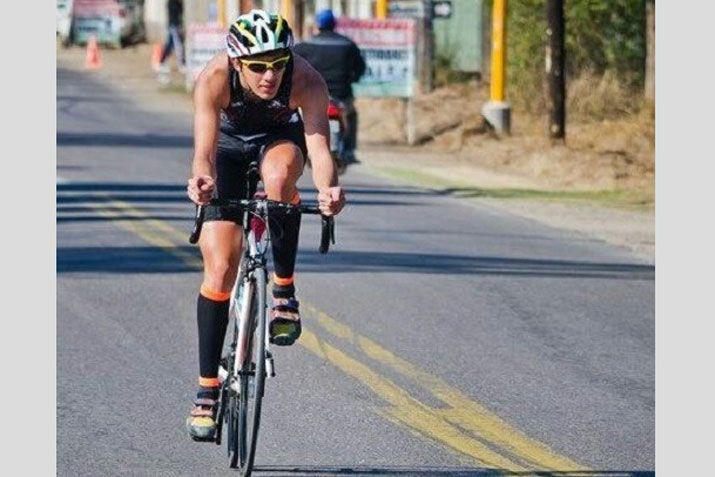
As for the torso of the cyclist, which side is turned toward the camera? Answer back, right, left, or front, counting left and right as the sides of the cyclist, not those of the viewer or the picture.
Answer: front

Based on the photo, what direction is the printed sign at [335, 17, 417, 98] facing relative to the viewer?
toward the camera

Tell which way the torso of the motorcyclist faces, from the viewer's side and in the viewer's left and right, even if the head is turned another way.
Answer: facing away from the viewer

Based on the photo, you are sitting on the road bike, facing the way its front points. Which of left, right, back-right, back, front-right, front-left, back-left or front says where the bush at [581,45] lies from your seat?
back

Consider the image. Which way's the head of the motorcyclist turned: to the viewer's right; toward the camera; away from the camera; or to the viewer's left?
away from the camera

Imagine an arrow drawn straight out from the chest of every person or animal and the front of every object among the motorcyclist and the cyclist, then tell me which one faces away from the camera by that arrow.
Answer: the motorcyclist

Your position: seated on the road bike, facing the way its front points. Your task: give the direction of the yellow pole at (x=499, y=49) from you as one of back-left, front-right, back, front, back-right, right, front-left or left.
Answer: back

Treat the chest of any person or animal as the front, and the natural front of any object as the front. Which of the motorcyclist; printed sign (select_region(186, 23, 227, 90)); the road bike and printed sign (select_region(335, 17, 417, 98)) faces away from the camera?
the motorcyclist

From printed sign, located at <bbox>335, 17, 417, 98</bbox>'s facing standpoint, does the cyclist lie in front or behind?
in front

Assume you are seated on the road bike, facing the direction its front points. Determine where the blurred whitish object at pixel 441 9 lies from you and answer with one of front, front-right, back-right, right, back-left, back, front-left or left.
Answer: back

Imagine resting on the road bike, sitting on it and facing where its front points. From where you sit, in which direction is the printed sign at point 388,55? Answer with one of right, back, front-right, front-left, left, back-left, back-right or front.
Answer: back

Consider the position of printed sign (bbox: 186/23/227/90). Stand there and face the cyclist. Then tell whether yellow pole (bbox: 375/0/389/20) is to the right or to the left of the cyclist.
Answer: left

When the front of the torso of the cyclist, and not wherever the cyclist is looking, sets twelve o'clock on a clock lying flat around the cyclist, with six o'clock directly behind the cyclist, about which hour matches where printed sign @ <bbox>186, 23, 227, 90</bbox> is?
The printed sign is roughly at 6 o'clock from the cyclist.
